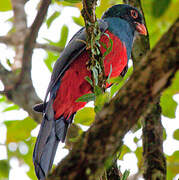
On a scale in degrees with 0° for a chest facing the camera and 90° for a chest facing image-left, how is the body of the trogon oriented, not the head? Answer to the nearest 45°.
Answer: approximately 270°

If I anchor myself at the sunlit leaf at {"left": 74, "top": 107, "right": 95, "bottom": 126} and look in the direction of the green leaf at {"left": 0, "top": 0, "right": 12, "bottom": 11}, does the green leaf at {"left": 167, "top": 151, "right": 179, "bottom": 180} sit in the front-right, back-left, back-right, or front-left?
back-right

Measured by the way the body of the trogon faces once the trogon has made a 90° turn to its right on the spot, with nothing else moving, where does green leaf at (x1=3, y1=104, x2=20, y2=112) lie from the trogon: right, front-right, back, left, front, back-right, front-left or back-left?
right

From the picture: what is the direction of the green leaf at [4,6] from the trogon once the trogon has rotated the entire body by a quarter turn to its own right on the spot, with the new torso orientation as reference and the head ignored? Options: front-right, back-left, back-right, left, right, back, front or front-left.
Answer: back-right

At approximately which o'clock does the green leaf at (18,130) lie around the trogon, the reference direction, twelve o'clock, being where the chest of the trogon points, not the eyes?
The green leaf is roughly at 5 o'clock from the trogon.

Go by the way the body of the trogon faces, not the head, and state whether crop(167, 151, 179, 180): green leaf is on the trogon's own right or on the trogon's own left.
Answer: on the trogon's own left
